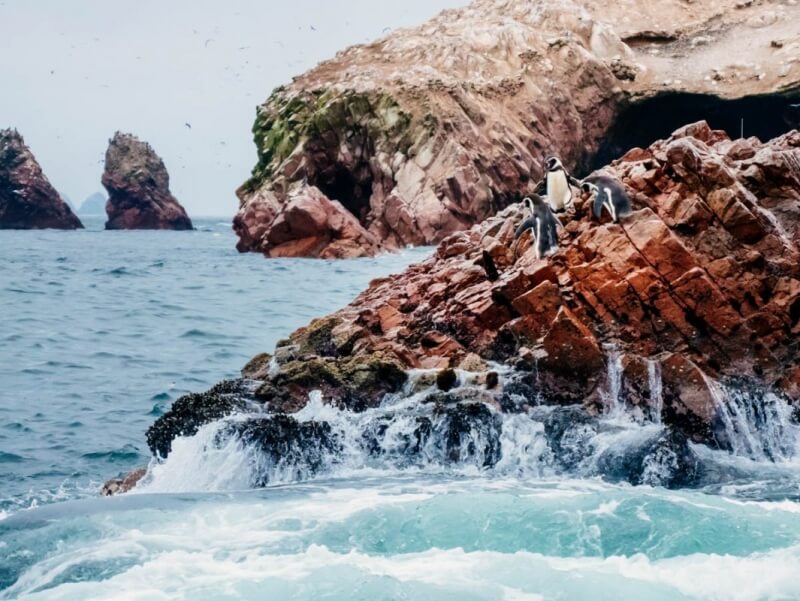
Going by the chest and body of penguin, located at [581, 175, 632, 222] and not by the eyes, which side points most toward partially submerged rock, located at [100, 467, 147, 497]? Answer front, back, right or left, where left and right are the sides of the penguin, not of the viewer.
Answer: front

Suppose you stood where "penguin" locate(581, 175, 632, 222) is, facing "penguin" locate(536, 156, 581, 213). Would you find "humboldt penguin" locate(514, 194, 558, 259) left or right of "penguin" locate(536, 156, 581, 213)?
left

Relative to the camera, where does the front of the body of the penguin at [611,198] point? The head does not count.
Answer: to the viewer's left

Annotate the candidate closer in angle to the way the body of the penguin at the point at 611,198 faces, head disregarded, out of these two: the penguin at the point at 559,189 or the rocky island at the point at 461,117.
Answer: the penguin

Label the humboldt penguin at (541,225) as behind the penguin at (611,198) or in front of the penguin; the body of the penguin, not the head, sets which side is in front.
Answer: in front

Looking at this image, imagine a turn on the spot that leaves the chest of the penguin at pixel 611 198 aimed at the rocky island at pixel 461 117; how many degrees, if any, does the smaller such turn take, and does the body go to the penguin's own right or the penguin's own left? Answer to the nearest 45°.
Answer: approximately 90° to the penguin's own right
